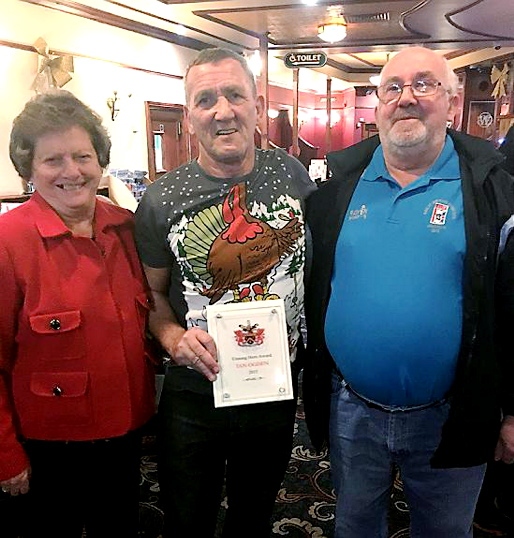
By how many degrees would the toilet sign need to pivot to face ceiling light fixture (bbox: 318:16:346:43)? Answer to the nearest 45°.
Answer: approximately 45° to its left

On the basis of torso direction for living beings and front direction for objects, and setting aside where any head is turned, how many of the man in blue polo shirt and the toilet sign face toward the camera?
2

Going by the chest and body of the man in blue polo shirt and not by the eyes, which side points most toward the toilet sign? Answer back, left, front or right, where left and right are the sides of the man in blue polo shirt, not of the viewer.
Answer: back

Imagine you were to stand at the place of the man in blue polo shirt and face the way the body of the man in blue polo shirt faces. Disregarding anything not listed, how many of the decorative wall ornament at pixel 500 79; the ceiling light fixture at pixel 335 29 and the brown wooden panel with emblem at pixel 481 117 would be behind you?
3

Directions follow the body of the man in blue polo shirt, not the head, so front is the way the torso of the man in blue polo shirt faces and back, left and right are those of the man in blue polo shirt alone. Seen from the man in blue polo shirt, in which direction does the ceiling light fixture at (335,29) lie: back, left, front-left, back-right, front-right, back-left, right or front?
back

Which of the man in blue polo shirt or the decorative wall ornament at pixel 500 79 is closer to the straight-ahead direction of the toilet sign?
the man in blue polo shirt

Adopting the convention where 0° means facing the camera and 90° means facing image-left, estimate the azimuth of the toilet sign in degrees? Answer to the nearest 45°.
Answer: approximately 0°

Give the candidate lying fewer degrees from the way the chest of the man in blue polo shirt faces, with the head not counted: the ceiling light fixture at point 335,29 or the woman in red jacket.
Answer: the woman in red jacket

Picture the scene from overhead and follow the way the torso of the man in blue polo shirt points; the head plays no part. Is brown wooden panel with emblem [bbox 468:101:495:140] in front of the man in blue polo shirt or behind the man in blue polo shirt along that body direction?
behind
